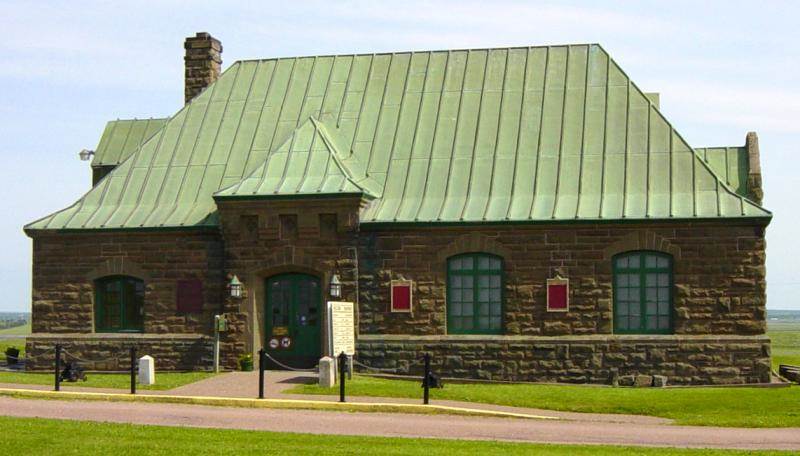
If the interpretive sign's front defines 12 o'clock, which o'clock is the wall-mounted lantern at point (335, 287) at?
The wall-mounted lantern is roughly at 6 o'clock from the interpretive sign.

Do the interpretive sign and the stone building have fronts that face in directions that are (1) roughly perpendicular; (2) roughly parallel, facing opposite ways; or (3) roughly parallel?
roughly parallel

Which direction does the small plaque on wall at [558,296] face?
toward the camera

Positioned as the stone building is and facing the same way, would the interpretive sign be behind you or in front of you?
in front

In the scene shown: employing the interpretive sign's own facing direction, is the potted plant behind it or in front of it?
behind

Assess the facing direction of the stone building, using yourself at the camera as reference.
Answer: facing the viewer

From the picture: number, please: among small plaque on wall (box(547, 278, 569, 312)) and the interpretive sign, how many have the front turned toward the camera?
2

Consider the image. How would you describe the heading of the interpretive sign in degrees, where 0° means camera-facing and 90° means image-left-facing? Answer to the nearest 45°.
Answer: approximately 0°

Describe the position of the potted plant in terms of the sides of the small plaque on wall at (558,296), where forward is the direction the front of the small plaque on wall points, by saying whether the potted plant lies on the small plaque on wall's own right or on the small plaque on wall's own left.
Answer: on the small plaque on wall's own right
